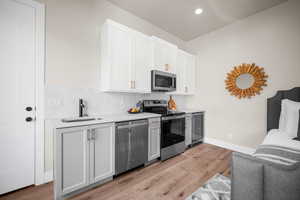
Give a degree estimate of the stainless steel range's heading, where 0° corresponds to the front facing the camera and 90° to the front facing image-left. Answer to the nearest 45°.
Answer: approximately 315°

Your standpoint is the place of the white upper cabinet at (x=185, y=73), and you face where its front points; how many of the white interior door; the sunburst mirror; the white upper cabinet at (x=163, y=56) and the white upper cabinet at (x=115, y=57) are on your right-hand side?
3

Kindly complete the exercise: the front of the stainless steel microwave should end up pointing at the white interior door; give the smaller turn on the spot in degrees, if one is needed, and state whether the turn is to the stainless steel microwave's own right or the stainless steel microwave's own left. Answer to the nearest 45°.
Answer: approximately 90° to the stainless steel microwave's own right

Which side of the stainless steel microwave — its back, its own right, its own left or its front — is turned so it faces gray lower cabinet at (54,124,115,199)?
right

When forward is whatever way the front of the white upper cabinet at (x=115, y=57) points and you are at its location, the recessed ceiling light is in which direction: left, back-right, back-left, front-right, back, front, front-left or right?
front-left

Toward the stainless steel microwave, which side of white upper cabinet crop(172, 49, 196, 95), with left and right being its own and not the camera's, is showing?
right

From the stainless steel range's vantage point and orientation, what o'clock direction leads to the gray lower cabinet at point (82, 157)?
The gray lower cabinet is roughly at 3 o'clock from the stainless steel range.

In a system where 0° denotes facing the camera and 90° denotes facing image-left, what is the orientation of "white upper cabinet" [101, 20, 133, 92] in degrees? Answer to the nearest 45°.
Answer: approximately 315°

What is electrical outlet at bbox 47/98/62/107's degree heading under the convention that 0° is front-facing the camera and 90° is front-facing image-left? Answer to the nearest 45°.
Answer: approximately 0°
